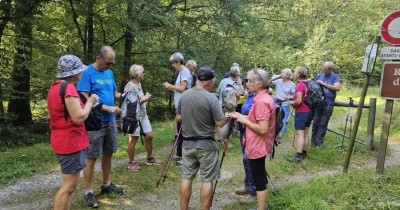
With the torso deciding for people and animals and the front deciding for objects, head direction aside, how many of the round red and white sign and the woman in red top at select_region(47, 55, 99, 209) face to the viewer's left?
0

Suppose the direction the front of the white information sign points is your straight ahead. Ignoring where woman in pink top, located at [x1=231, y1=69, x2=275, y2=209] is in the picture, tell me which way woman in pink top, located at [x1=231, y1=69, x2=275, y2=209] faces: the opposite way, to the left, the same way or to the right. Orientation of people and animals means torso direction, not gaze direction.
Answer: to the right

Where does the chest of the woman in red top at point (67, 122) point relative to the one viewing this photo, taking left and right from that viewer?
facing away from the viewer and to the right of the viewer

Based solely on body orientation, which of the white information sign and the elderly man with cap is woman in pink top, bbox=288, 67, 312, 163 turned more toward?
the elderly man with cap

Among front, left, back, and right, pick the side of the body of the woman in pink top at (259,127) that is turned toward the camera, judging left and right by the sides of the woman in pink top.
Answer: left

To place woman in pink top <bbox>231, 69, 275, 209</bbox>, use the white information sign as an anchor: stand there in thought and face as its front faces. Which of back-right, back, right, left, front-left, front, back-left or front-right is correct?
front-right

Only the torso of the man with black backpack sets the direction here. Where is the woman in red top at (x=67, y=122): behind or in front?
in front

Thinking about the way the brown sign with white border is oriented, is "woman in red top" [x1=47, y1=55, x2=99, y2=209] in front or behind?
in front

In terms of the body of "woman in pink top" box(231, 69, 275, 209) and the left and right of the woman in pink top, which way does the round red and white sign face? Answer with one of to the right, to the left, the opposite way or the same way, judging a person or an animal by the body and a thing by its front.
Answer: to the left

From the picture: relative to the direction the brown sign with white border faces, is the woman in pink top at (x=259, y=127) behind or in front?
in front
